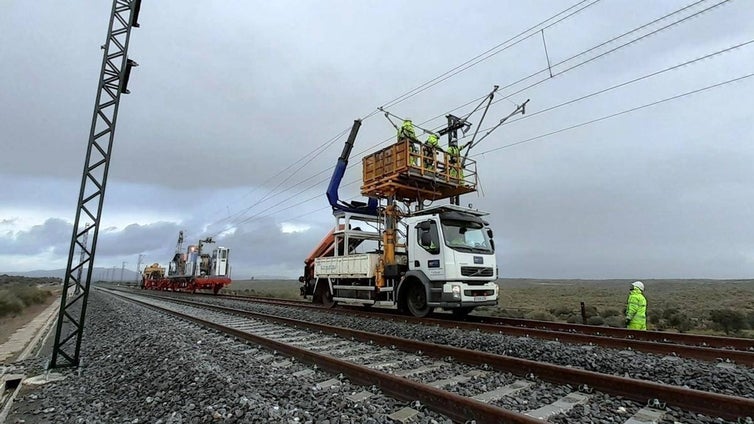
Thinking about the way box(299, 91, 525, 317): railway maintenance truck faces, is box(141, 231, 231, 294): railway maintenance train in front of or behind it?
behind

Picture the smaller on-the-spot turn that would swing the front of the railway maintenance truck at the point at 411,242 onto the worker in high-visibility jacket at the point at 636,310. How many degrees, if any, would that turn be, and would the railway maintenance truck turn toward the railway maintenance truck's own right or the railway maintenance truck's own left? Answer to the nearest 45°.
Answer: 0° — it already faces them

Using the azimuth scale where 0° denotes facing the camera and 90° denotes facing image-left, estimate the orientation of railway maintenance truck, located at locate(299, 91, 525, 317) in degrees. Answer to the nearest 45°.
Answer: approximately 315°

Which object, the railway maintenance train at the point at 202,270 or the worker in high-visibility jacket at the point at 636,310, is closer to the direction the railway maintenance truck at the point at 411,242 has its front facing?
the worker in high-visibility jacket
